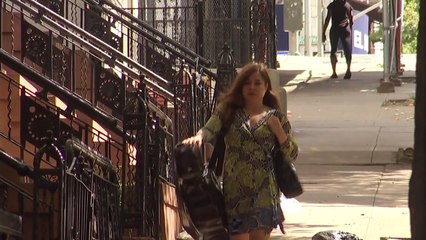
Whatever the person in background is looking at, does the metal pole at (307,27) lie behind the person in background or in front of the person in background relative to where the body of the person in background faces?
behind

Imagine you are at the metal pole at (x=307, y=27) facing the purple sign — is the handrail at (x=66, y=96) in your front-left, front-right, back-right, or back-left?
back-right

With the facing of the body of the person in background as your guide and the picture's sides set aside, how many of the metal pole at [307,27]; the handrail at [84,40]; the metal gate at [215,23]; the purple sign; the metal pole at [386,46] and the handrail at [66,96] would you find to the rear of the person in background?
2

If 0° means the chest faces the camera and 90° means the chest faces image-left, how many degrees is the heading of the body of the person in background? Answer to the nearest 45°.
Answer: approximately 0°

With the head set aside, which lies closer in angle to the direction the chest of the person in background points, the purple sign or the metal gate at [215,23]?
the metal gate

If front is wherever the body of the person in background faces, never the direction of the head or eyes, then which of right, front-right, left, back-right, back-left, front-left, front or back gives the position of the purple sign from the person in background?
back

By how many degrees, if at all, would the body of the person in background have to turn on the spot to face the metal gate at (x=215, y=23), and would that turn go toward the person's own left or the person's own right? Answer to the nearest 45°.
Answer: approximately 45° to the person's own right

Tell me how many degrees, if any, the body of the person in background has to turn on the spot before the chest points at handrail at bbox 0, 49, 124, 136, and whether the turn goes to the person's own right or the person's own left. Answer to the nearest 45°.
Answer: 0° — they already face it

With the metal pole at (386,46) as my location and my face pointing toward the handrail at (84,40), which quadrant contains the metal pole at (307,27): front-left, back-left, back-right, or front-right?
back-right

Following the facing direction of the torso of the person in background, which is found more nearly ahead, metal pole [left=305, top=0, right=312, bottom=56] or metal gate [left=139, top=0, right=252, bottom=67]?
the metal gate

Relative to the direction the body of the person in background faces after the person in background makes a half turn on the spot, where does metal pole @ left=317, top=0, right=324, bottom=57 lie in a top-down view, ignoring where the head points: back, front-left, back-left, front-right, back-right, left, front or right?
front

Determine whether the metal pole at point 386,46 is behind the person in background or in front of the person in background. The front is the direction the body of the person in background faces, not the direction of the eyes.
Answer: in front
